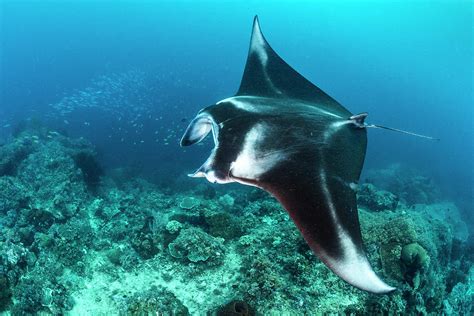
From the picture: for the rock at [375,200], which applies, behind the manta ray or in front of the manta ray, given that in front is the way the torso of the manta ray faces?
behind

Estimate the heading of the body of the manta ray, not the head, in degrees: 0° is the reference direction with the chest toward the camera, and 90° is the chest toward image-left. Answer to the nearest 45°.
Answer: approximately 45°
